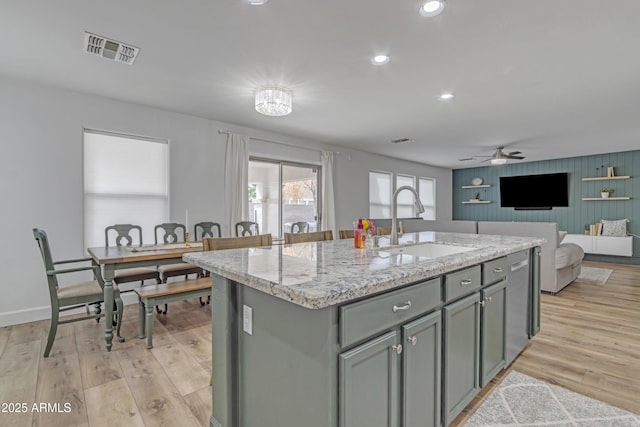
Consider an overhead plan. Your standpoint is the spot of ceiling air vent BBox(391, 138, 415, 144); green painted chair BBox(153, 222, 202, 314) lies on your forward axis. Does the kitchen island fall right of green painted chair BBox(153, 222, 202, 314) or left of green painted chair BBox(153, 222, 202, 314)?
left

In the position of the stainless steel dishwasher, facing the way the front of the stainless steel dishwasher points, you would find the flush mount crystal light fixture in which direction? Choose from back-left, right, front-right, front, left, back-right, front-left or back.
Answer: back

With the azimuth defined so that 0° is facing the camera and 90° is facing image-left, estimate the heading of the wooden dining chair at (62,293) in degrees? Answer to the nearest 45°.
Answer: approximately 270°

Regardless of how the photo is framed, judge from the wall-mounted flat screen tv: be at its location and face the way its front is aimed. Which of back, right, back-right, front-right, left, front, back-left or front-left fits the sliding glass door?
front-right

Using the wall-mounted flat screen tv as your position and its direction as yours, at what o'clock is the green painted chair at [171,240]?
The green painted chair is roughly at 1 o'clock from the wall-mounted flat screen tv.

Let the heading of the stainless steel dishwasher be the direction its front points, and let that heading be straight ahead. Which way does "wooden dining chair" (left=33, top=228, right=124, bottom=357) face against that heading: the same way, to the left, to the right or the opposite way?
to the left

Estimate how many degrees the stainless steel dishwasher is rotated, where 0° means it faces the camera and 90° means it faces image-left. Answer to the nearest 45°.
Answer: approximately 270°

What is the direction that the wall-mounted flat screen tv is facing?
toward the camera

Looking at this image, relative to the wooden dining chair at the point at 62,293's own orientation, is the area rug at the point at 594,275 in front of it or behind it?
in front

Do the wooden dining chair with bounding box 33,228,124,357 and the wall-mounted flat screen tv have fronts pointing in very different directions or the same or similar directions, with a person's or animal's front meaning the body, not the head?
very different directions

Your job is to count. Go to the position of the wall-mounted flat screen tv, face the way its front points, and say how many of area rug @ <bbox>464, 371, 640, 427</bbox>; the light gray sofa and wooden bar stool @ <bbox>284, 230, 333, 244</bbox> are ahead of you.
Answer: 3

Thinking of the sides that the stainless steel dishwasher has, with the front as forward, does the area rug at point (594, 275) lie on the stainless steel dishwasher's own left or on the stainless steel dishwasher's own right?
on the stainless steel dishwasher's own left

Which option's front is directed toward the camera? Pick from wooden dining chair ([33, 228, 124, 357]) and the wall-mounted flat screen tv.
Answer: the wall-mounted flat screen tv
